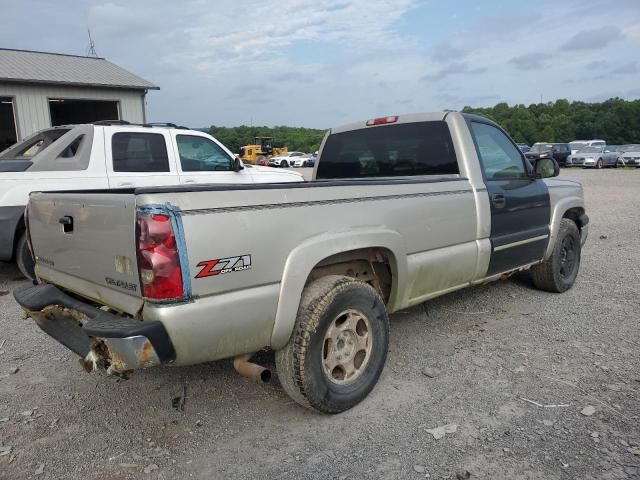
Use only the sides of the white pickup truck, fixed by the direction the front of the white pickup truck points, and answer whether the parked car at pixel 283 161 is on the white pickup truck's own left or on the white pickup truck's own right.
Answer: on the white pickup truck's own left

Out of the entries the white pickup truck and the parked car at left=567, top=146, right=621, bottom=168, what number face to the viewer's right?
1

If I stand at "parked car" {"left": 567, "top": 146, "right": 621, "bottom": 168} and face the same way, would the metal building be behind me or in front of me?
in front

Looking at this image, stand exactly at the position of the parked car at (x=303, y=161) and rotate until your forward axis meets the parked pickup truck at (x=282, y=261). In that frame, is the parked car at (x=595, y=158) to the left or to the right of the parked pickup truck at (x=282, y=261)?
left

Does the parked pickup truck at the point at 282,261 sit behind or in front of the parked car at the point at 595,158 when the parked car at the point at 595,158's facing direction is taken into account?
in front

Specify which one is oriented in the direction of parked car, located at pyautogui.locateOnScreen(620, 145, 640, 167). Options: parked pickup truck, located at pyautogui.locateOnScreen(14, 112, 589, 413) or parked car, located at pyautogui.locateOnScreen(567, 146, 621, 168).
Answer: parked pickup truck, located at pyautogui.locateOnScreen(14, 112, 589, 413)

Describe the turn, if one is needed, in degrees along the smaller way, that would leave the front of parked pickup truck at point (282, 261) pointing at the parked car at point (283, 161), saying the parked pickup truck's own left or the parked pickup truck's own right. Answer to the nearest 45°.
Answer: approximately 45° to the parked pickup truck's own left

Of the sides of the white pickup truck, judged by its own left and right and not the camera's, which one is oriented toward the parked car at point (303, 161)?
left

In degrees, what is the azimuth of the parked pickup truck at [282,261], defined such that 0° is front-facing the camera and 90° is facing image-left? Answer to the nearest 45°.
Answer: approximately 225°

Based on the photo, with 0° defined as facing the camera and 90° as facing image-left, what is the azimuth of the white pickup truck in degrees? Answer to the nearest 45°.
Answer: approximately 270°

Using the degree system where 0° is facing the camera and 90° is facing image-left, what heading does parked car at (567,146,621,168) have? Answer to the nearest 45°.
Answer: approximately 45°

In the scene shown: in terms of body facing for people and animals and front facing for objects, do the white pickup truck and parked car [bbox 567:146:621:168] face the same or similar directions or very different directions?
very different directions
